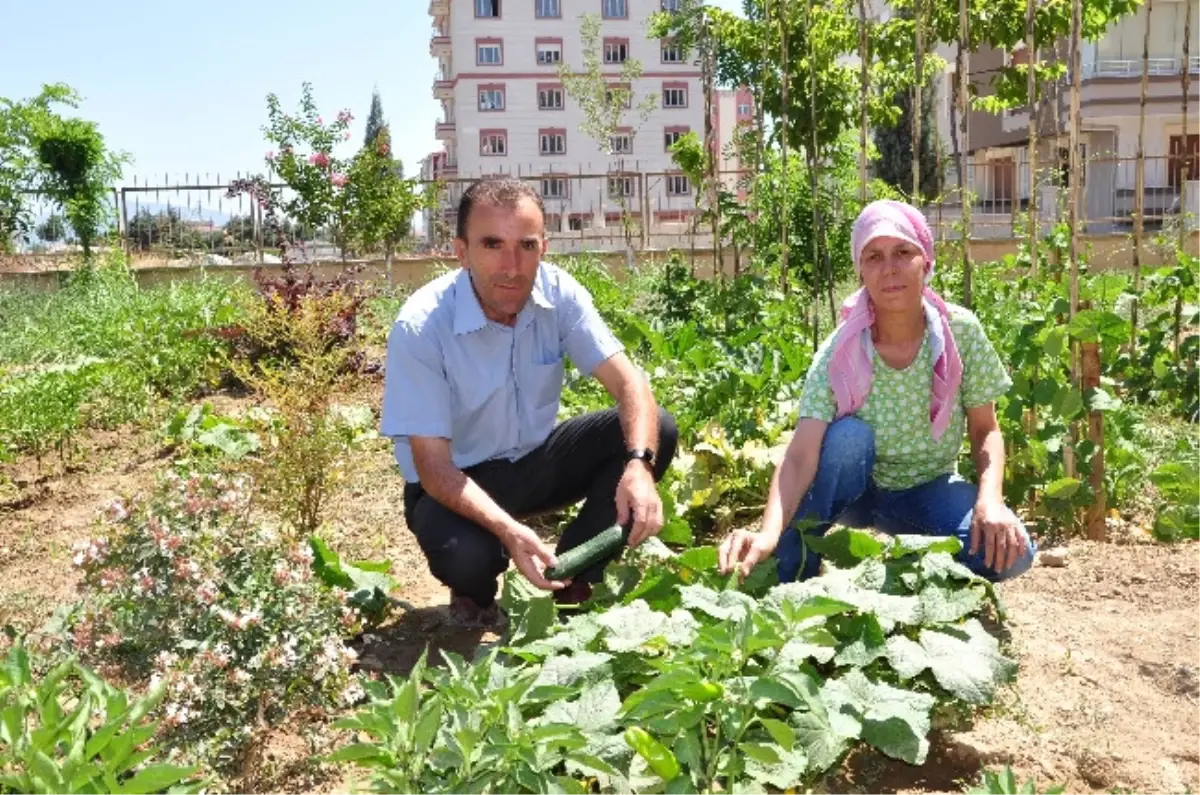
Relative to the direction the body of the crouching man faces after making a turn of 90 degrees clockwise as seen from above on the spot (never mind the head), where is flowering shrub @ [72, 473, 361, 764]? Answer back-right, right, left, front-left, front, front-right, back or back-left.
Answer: front

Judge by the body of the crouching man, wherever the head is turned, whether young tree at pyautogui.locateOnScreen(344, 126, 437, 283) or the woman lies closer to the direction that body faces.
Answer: the woman

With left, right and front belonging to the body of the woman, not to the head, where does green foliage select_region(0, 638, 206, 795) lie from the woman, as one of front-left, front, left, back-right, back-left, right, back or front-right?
front-right

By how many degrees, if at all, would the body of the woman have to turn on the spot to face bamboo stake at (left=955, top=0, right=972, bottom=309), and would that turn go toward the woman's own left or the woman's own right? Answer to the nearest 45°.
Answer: approximately 180°

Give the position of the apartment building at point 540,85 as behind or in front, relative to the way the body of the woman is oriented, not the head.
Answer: behind

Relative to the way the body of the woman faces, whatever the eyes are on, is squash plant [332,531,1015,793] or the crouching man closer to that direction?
the squash plant

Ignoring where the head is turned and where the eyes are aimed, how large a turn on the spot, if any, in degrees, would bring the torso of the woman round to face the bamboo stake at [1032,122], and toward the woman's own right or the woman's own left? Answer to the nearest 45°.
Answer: approximately 180°

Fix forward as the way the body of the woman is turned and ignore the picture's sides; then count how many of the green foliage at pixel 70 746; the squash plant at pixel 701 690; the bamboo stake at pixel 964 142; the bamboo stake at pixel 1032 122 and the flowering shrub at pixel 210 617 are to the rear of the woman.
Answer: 2

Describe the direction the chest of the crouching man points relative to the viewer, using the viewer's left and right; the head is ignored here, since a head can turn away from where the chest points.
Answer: facing the viewer and to the right of the viewer

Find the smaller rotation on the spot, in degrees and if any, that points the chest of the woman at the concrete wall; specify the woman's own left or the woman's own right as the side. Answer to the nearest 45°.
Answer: approximately 135° to the woman's own right

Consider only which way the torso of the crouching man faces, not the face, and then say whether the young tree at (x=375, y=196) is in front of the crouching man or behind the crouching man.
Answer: behind

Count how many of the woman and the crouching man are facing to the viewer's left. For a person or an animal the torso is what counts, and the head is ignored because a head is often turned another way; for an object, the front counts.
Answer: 0

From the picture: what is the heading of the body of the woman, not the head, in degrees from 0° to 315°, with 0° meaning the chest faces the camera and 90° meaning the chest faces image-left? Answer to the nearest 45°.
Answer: approximately 0°

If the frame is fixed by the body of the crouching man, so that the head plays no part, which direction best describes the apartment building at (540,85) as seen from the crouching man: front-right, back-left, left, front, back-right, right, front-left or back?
back-left
